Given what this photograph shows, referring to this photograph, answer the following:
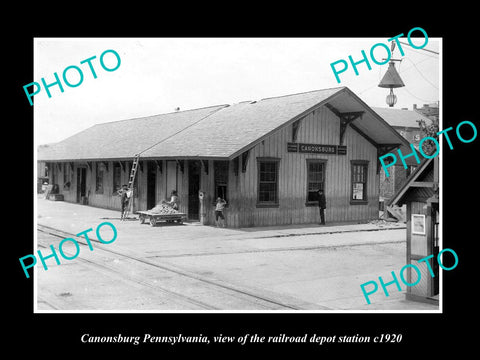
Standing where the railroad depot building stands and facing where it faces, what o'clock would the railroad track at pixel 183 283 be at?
The railroad track is roughly at 11 o'clock from the railroad depot building.

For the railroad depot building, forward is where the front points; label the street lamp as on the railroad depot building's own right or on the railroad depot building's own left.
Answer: on the railroad depot building's own left

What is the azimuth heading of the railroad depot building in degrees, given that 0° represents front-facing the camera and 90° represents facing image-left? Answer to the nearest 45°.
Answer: approximately 45°

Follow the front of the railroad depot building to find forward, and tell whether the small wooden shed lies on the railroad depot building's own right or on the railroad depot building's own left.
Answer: on the railroad depot building's own left
